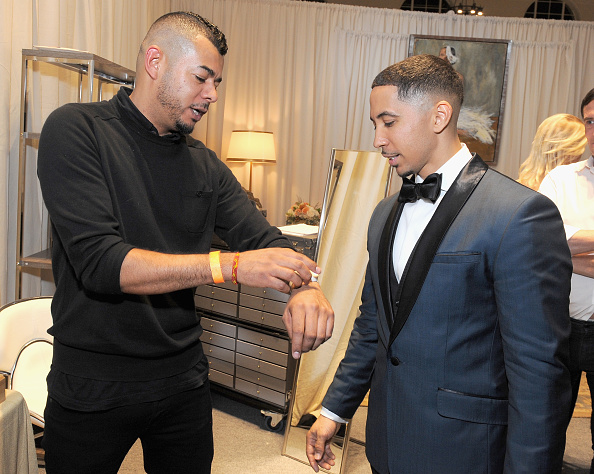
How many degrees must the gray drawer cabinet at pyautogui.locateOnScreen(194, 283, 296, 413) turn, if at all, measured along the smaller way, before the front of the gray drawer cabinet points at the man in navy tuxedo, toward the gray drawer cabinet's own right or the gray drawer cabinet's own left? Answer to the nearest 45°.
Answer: approximately 45° to the gray drawer cabinet's own left

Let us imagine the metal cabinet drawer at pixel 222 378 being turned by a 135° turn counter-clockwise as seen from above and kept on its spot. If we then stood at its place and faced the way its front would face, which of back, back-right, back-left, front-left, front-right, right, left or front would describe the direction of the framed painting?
front-left

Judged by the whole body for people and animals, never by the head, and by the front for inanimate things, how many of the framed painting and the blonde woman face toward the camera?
1

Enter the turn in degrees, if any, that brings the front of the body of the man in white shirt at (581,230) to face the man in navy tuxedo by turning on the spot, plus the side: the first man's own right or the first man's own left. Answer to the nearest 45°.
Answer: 0° — they already face them
